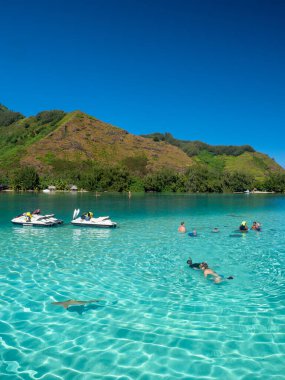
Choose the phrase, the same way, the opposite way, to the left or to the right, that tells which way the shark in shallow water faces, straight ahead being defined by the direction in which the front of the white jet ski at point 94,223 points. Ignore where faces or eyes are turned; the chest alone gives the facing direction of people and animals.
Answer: the opposite way

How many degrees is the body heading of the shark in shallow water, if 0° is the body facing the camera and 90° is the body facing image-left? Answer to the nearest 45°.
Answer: approximately 90°

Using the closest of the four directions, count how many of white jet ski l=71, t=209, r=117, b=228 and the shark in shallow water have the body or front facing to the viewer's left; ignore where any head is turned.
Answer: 1

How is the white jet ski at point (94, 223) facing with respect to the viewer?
to the viewer's right

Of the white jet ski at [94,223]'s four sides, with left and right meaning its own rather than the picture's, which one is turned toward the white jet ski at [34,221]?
back

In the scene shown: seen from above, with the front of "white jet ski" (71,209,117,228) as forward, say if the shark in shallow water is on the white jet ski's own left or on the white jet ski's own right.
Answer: on the white jet ski's own right

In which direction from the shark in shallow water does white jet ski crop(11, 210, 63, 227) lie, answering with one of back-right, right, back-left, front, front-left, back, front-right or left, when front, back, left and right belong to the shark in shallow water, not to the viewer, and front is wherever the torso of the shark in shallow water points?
right

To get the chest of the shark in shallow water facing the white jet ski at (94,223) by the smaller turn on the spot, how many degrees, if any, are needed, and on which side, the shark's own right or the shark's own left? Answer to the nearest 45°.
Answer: approximately 90° to the shark's own right

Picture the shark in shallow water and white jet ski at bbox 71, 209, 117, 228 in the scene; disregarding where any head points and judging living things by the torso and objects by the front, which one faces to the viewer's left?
the shark in shallow water
